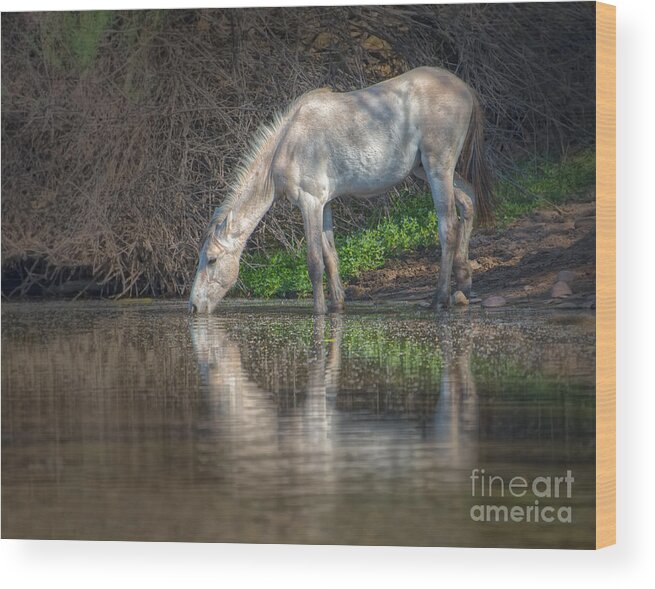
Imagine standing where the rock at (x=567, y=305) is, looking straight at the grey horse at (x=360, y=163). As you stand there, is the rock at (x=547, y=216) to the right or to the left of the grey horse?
right

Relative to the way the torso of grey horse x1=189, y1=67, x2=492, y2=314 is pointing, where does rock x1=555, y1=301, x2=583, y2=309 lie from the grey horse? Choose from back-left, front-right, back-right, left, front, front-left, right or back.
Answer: back-left

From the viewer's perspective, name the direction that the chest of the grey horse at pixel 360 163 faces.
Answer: to the viewer's left

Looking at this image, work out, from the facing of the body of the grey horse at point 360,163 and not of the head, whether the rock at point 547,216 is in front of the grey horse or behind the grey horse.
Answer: behind
